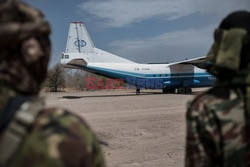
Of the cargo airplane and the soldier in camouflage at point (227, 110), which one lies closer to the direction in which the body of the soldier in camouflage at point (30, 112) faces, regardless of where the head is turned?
the cargo airplane

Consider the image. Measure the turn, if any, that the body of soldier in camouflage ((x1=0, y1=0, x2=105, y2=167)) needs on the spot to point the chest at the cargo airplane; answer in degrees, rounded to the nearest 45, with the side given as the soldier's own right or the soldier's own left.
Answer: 0° — they already face it

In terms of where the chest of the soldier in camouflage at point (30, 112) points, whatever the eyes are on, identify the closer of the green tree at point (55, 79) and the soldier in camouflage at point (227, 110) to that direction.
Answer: the green tree

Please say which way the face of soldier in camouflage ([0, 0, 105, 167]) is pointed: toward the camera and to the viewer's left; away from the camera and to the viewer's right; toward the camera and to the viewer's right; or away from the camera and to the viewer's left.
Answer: away from the camera and to the viewer's right

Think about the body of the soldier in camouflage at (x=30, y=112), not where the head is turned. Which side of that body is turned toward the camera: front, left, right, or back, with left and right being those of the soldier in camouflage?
back

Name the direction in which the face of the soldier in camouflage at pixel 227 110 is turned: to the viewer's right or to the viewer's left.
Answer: to the viewer's left

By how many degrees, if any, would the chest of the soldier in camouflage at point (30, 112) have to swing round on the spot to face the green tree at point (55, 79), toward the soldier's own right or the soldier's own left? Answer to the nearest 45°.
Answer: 0° — they already face it

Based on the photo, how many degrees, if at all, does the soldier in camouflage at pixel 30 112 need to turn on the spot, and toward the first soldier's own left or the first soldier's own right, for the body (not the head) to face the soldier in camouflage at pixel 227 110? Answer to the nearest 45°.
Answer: approximately 90° to the first soldier's own right
